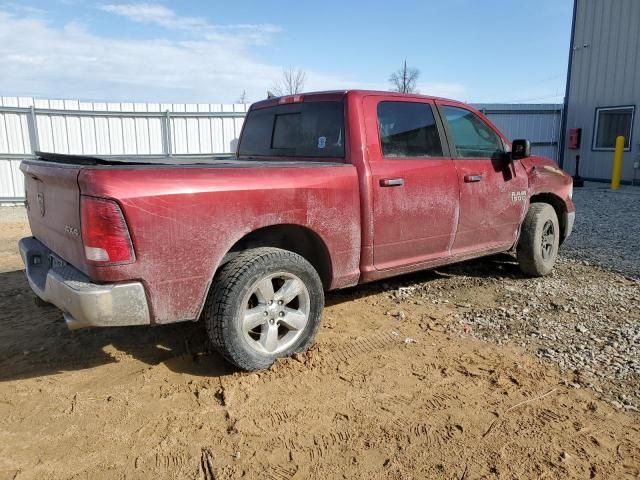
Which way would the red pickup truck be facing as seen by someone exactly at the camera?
facing away from the viewer and to the right of the viewer

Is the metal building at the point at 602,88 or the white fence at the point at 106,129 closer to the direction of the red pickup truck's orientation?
the metal building

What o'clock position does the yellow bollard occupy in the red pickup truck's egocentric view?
The yellow bollard is roughly at 12 o'clock from the red pickup truck.

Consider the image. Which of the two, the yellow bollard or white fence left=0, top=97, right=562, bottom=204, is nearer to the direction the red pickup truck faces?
the yellow bollard

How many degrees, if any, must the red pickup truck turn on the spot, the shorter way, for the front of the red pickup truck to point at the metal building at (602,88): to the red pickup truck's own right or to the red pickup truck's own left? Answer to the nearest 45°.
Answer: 0° — it already faces it

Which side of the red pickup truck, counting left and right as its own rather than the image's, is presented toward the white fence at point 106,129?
left

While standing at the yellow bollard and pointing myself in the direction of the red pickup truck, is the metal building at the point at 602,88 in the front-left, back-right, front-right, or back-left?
back-right
